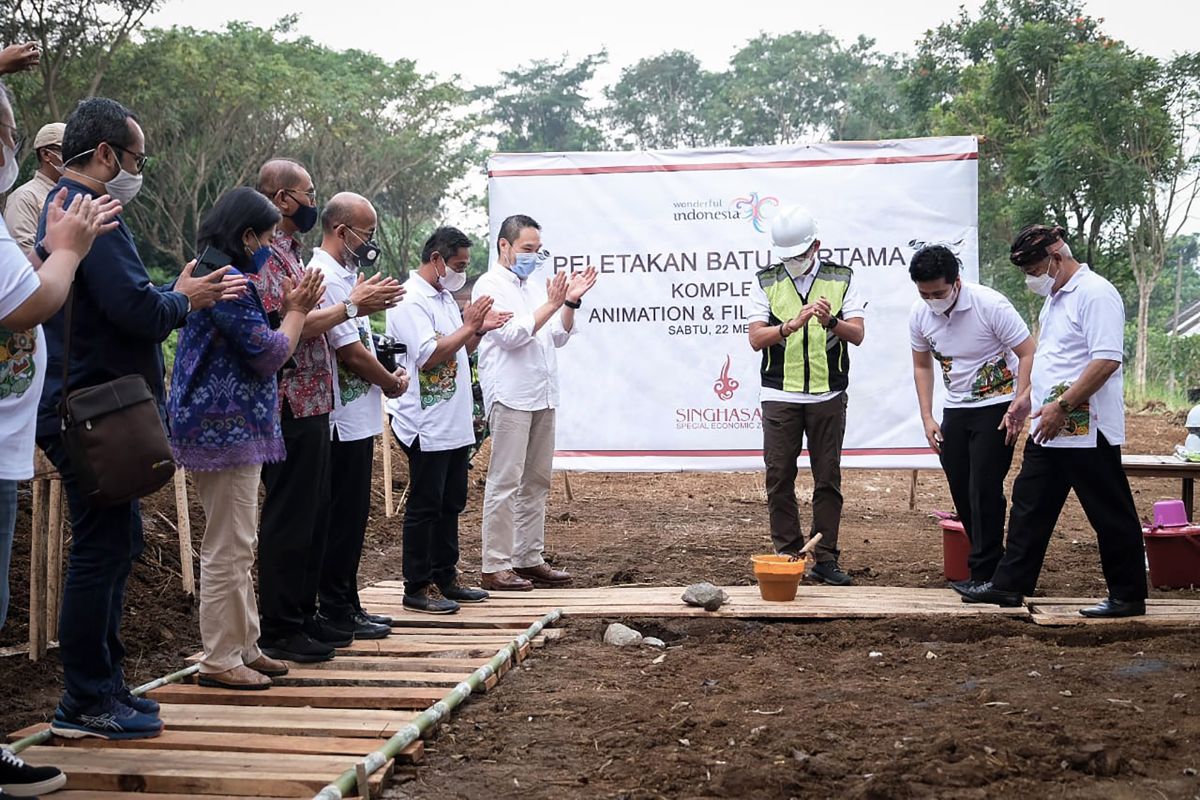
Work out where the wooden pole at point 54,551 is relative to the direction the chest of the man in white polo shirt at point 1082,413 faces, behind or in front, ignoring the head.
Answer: in front

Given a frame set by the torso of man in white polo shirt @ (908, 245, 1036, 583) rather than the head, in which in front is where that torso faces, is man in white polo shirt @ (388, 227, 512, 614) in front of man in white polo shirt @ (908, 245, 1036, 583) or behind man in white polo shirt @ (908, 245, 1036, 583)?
in front

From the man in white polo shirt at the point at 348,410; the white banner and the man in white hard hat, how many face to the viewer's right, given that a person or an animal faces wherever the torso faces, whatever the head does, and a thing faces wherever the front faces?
1

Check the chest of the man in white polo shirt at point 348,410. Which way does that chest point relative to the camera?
to the viewer's right

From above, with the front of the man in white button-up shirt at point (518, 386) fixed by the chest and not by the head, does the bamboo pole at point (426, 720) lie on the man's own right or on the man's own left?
on the man's own right

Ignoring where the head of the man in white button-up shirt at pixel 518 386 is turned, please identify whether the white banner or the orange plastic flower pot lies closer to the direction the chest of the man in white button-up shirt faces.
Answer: the orange plastic flower pot

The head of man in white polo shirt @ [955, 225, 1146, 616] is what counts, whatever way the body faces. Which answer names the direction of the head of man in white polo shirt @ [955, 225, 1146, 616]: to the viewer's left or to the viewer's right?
to the viewer's left

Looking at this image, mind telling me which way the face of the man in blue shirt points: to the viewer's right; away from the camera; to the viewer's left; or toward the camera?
to the viewer's right

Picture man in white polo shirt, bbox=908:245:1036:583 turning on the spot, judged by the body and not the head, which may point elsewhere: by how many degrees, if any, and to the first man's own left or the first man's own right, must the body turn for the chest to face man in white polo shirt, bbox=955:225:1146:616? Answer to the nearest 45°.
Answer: approximately 90° to the first man's own left

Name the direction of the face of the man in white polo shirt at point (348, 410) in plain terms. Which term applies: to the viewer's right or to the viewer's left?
to the viewer's right

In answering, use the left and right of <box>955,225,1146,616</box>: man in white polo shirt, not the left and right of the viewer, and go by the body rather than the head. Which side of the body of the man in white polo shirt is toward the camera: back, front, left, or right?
left

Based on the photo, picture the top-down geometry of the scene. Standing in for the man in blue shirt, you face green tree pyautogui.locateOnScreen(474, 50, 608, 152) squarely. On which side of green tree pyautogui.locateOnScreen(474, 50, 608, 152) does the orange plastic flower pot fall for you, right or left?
right

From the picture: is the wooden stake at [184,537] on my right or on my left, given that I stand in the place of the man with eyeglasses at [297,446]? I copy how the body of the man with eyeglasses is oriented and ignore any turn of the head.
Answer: on my left
